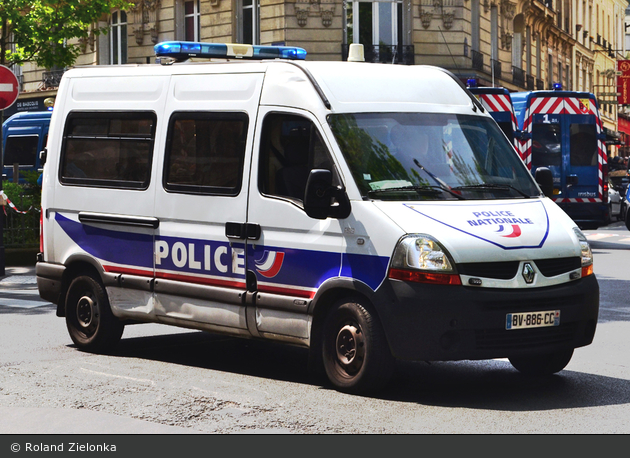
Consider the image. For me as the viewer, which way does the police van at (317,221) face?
facing the viewer and to the right of the viewer

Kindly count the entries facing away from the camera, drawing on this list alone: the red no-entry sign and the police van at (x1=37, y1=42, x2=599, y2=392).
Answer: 0

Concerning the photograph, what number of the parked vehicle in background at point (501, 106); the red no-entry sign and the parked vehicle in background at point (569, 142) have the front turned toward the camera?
1

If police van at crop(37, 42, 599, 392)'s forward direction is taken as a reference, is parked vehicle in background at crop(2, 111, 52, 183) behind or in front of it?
behind

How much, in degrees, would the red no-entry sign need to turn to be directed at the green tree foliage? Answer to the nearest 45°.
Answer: approximately 180°

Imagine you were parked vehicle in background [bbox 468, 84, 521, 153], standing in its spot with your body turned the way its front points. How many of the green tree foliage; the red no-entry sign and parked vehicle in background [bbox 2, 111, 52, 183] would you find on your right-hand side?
0

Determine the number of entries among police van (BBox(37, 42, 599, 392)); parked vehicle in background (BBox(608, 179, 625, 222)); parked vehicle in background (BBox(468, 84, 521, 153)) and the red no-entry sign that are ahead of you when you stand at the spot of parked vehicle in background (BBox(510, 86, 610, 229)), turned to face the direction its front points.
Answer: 1

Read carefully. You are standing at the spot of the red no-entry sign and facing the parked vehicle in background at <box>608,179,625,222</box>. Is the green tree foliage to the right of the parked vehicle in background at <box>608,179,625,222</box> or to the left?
left

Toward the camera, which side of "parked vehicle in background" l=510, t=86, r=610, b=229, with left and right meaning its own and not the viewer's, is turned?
back

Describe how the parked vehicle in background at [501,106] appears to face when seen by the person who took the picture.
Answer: facing away from the viewer

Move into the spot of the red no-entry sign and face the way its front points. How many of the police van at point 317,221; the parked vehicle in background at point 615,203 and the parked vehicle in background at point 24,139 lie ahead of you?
1
